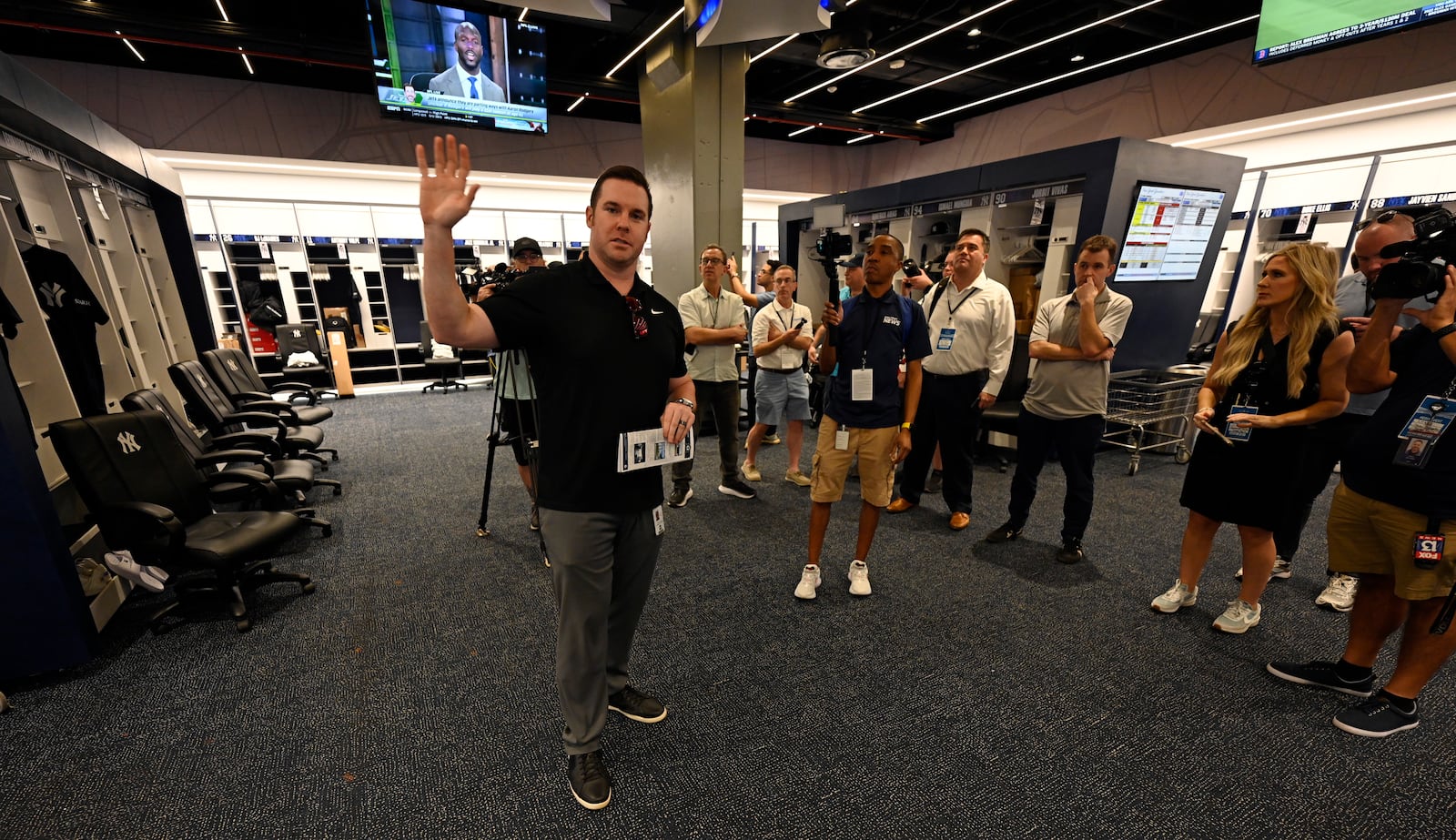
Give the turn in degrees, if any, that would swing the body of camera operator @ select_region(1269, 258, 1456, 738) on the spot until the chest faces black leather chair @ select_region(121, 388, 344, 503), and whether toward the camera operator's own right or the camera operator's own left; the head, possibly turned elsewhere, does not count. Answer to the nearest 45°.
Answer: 0° — they already face it

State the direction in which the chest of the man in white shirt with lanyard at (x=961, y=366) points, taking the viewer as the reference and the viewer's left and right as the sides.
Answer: facing the viewer and to the left of the viewer

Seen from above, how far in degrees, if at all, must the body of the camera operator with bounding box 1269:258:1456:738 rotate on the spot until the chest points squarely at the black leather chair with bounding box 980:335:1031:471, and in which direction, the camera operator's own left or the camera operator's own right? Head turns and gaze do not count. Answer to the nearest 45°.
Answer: approximately 90° to the camera operator's own right

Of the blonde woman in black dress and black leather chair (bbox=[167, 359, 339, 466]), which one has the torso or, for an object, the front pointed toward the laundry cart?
the black leather chair

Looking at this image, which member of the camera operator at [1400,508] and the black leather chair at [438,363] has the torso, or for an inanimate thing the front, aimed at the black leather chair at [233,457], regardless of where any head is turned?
the camera operator

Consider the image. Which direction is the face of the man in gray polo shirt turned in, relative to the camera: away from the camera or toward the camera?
toward the camera

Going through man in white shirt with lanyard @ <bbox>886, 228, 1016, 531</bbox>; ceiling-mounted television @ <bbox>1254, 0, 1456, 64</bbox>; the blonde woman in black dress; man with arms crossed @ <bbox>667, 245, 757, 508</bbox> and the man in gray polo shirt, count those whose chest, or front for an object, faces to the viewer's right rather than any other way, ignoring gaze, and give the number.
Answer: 0

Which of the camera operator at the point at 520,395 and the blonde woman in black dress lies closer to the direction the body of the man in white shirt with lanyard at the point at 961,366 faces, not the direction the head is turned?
the camera operator

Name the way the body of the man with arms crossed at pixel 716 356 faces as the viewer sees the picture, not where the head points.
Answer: toward the camera
